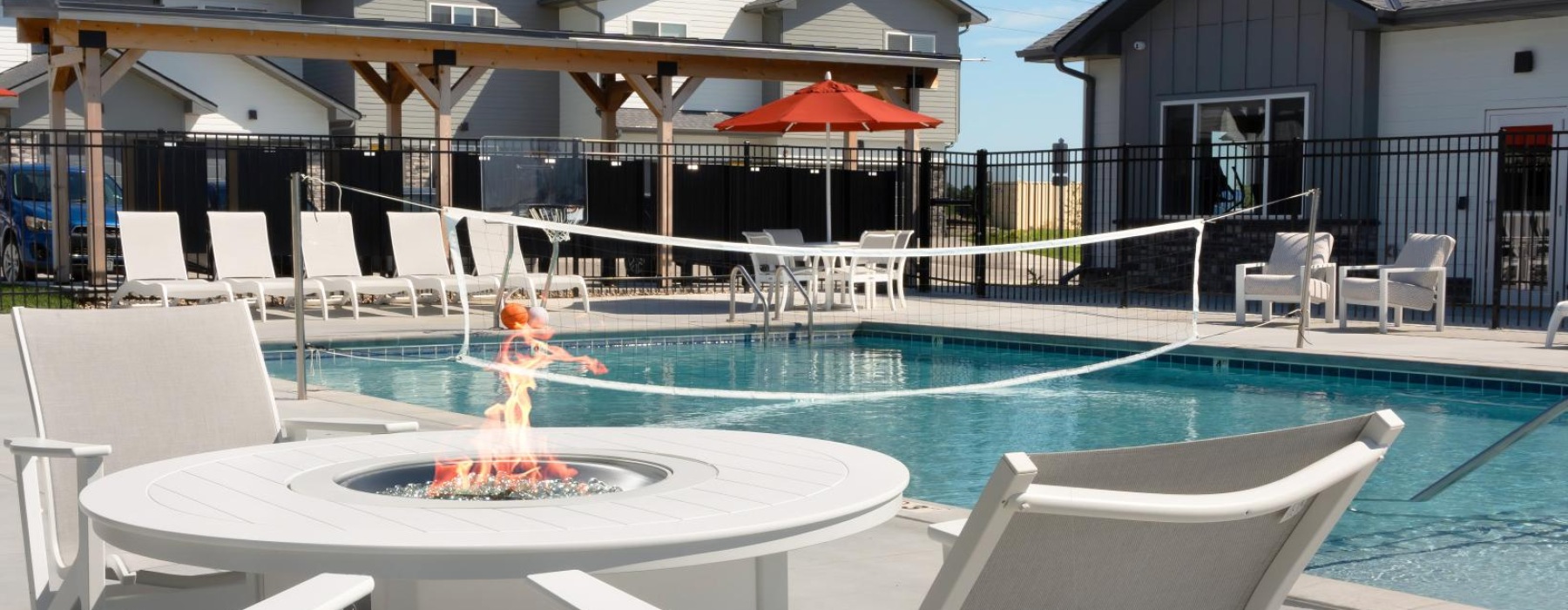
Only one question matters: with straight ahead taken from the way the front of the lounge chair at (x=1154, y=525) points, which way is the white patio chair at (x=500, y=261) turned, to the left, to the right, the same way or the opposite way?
the opposite way

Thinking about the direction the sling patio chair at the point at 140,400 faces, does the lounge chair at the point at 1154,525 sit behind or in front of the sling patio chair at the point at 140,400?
in front

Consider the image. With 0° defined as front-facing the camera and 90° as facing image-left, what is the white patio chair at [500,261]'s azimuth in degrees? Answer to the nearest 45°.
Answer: approximately 315°

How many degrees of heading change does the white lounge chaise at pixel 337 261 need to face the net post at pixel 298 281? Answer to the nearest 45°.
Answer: approximately 45° to its right

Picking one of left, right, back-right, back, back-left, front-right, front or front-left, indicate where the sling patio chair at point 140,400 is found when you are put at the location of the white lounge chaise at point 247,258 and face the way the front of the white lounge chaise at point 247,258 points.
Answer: front-right

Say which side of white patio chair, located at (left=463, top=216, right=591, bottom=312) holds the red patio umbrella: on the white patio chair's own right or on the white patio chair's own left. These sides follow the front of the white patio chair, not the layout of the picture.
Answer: on the white patio chair's own left
